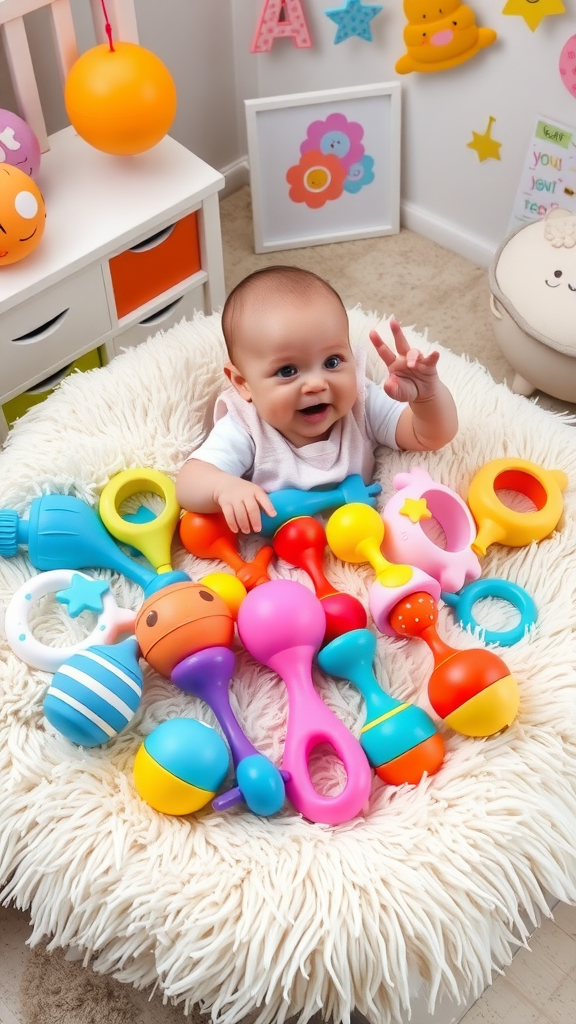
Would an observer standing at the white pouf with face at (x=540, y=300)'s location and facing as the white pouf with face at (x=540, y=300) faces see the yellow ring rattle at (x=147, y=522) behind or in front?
in front

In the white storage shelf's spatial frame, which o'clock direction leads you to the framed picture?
The framed picture is roughly at 9 o'clock from the white storage shelf.

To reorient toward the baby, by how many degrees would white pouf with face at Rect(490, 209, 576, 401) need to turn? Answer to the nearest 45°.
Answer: approximately 45° to its right

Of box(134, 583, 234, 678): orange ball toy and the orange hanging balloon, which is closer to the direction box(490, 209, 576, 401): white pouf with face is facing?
the orange ball toy

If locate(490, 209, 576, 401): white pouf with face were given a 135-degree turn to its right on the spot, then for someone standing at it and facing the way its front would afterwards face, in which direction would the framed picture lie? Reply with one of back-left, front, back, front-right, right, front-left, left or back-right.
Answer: front

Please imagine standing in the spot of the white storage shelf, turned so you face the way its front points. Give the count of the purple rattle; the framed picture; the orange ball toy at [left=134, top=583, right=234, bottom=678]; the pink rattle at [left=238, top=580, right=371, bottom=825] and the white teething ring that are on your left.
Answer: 1

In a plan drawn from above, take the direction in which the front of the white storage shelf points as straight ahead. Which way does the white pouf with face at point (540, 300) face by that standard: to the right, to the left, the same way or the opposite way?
to the right

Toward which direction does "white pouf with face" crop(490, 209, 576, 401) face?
toward the camera

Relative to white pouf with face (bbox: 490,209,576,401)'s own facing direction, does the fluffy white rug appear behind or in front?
in front

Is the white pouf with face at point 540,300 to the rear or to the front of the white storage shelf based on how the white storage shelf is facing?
to the front

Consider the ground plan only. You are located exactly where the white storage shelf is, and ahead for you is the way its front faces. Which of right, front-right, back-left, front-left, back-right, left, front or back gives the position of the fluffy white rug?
front-right

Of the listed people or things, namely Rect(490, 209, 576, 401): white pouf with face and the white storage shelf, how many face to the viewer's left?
0

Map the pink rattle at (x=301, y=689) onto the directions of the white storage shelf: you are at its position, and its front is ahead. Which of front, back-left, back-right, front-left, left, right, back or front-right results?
front-right

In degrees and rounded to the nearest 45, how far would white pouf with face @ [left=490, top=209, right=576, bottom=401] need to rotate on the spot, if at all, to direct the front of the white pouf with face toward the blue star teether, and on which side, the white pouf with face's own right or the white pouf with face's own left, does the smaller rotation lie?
approximately 45° to the white pouf with face's own right

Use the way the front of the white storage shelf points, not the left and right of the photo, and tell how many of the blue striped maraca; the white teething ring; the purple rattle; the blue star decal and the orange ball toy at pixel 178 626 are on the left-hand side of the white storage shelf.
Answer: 1

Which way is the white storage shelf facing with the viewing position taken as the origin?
facing the viewer and to the right of the viewer

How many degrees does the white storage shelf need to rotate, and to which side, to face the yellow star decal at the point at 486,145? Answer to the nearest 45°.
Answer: approximately 45° to its left
